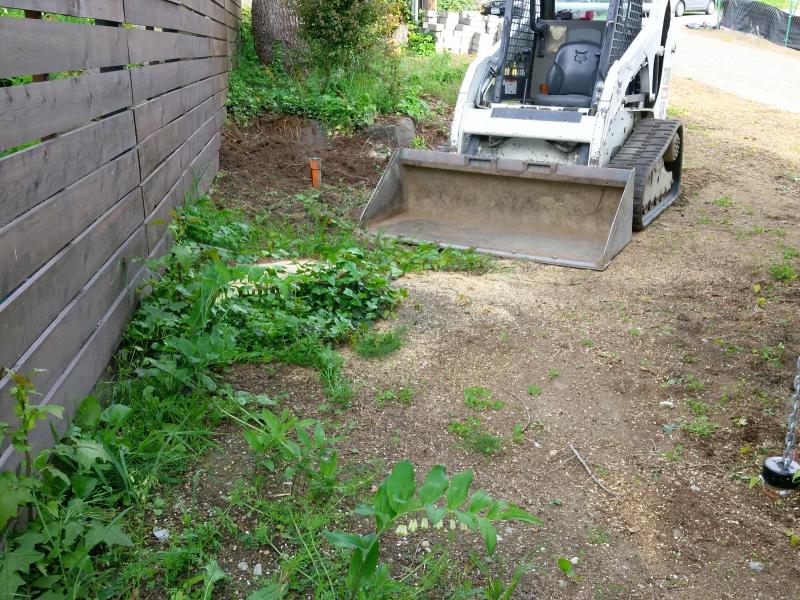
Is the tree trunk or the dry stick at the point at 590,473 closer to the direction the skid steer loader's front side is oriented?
the dry stick

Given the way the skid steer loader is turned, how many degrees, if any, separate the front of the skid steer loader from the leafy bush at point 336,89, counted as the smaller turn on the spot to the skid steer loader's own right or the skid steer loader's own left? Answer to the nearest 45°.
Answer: approximately 90° to the skid steer loader's own right

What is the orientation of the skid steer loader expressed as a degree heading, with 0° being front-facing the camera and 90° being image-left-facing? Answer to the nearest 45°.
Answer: approximately 45°

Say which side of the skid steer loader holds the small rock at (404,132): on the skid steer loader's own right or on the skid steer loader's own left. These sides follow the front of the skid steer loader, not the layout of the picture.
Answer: on the skid steer loader's own right

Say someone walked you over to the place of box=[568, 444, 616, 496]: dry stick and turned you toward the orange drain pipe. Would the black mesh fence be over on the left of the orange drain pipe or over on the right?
right

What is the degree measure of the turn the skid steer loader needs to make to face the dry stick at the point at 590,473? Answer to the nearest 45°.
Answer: approximately 45° to its left

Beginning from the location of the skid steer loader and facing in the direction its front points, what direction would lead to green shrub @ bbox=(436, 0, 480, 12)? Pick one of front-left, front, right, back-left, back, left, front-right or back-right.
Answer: back-right

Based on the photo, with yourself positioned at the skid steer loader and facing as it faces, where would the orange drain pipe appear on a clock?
The orange drain pipe is roughly at 2 o'clock from the skid steer loader.

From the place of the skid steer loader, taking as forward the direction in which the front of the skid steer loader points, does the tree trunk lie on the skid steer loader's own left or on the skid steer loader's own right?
on the skid steer loader's own right

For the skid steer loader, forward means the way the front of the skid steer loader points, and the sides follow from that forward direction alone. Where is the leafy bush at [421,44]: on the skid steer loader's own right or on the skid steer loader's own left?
on the skid steer loader's own right

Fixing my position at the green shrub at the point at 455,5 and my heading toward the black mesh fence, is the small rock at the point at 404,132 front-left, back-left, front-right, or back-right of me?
back-right
